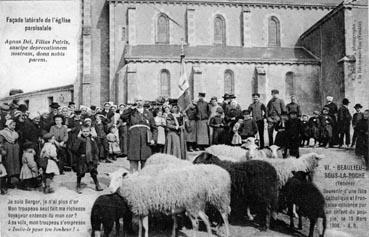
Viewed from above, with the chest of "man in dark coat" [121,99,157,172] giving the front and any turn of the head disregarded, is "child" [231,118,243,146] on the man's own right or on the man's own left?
on the man's own left

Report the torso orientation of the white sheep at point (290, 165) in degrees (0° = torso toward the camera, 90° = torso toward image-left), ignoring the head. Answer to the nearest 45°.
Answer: approximately 270°

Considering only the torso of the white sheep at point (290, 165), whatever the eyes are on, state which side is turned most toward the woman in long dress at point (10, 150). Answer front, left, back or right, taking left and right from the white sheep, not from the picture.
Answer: back

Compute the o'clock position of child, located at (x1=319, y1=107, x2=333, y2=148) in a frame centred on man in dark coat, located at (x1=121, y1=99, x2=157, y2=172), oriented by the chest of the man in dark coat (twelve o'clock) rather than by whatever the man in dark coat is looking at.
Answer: The child is roughly at 8 o'clock from the man in dark coat.

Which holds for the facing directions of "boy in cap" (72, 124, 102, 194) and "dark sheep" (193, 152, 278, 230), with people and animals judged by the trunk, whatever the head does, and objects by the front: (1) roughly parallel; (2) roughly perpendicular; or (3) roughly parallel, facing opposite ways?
roughly perpendicular

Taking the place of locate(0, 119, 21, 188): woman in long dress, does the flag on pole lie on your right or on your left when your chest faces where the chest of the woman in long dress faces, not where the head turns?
on your left

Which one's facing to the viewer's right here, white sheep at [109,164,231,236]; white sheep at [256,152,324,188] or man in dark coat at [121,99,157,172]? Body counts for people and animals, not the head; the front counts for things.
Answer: white sheep at [256,152,324,188]

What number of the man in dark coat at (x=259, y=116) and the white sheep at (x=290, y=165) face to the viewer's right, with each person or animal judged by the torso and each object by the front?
1

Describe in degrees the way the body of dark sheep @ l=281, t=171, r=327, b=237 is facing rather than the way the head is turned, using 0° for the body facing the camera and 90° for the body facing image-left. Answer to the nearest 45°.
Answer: approximately 135°
